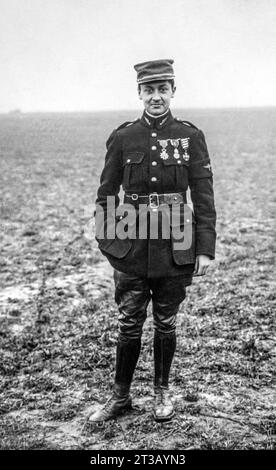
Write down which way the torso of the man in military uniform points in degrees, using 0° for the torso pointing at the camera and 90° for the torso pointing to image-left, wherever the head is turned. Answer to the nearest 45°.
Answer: approximately 0°
